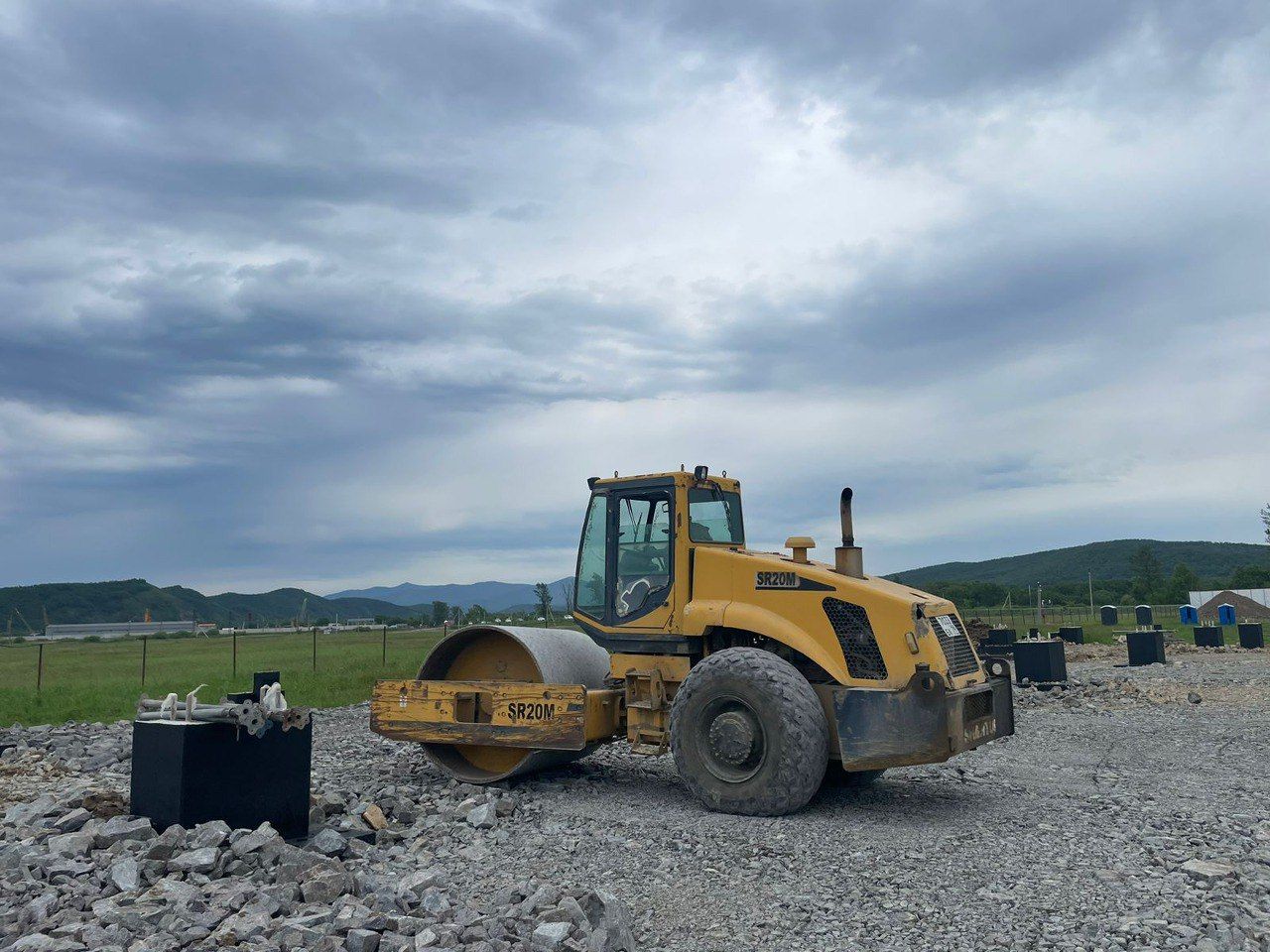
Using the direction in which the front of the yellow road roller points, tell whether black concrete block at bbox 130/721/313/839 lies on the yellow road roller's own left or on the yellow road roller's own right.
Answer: on the yellow road roller's own left

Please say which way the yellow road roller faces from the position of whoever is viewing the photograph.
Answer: facing away from the viewer and to the left of the viewer

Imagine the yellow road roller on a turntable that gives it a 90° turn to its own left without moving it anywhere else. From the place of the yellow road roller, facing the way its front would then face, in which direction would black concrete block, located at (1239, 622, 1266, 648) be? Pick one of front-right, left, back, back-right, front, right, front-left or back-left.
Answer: back

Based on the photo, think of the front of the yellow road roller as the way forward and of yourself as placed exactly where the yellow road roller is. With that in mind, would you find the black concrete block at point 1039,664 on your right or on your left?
on your right

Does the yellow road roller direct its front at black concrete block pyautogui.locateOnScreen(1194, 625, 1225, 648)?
no

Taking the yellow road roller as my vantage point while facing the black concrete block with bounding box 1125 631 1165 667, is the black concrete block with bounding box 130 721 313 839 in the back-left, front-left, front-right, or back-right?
back-left
